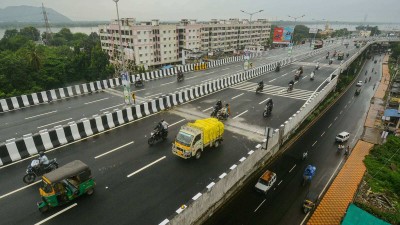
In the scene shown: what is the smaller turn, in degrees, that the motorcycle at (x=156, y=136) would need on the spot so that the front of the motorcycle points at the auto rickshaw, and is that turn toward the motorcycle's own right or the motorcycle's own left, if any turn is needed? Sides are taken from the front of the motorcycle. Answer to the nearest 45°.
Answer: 0° — it already faces it

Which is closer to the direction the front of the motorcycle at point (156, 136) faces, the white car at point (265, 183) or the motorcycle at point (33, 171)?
the motorcycle

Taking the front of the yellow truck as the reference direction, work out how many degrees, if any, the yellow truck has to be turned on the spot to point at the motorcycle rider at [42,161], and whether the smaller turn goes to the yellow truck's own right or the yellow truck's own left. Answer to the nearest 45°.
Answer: approximately 45° to the yellow truck's own right

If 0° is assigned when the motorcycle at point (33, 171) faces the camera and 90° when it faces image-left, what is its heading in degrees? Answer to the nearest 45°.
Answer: approximately 45°

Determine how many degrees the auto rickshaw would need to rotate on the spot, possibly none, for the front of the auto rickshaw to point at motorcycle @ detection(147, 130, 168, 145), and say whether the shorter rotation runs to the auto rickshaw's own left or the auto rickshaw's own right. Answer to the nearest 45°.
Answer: approximately 180°

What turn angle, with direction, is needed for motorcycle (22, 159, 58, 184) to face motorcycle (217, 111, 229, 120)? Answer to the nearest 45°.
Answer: approximately 135° to its left

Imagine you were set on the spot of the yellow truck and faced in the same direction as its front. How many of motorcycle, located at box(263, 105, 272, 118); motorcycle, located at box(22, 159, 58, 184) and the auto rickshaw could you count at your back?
1

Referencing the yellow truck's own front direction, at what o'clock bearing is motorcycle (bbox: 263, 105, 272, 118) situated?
The motorcycle is roughly at 6 o'clock from the yellow truck.
